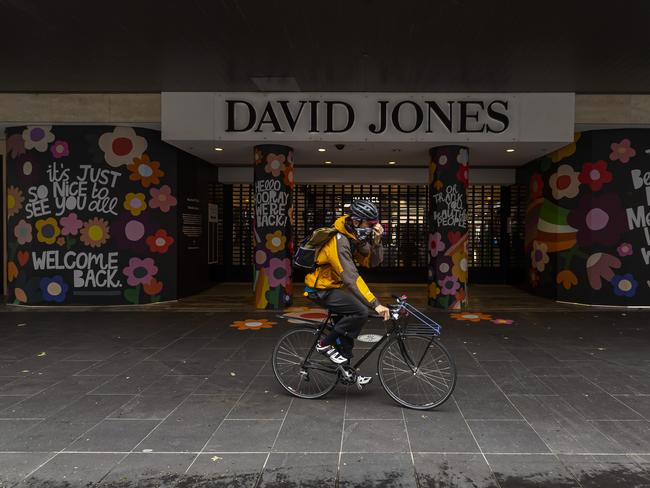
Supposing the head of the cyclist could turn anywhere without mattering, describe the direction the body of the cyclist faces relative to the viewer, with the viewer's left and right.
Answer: facing to the right of the viewer

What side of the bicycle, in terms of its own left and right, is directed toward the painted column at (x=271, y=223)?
left

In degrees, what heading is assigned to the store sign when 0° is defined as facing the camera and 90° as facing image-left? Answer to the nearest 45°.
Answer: approximately 0°

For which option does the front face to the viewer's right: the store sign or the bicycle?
the bicycle

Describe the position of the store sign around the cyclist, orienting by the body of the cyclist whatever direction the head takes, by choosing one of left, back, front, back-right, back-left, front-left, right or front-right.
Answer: left

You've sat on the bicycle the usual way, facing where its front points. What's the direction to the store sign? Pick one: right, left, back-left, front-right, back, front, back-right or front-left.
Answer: left

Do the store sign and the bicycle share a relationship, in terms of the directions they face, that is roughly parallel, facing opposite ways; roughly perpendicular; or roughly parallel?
roughly perpendicular

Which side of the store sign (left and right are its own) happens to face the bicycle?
front

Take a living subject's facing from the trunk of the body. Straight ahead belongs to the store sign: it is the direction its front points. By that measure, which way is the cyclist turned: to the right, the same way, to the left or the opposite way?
to the left

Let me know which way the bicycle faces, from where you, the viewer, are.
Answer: facing to the right of the viewer

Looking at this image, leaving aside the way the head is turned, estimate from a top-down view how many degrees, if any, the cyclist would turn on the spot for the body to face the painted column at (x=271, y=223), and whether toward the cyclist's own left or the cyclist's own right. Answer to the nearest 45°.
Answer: approximately 90° to the cyclist's own left
